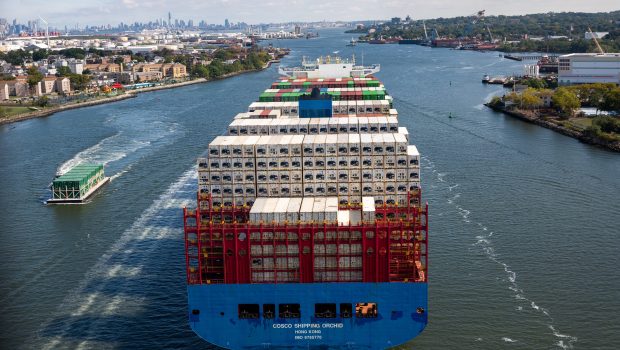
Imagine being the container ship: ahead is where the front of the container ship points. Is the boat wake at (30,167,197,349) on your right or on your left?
on your left

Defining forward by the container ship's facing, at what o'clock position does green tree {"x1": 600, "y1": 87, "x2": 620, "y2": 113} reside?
The green tree is roughly at 1 o'clock from the container ship.

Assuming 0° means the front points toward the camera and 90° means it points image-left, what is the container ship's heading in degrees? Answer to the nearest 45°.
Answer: approximately 180°
